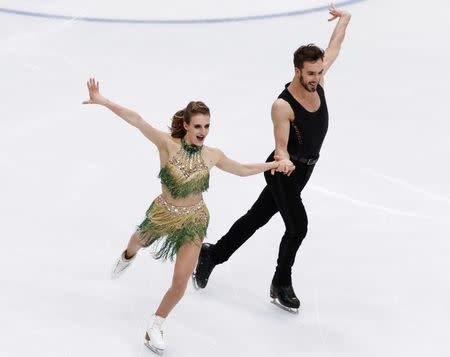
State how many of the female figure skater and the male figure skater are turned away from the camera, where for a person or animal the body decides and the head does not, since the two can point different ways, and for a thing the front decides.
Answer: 0

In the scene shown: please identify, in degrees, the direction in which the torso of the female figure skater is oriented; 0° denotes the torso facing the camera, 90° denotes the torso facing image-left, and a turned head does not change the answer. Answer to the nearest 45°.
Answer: approximately 315°

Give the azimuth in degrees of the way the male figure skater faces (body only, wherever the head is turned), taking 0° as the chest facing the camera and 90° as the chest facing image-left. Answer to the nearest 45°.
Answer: approximately 315°
